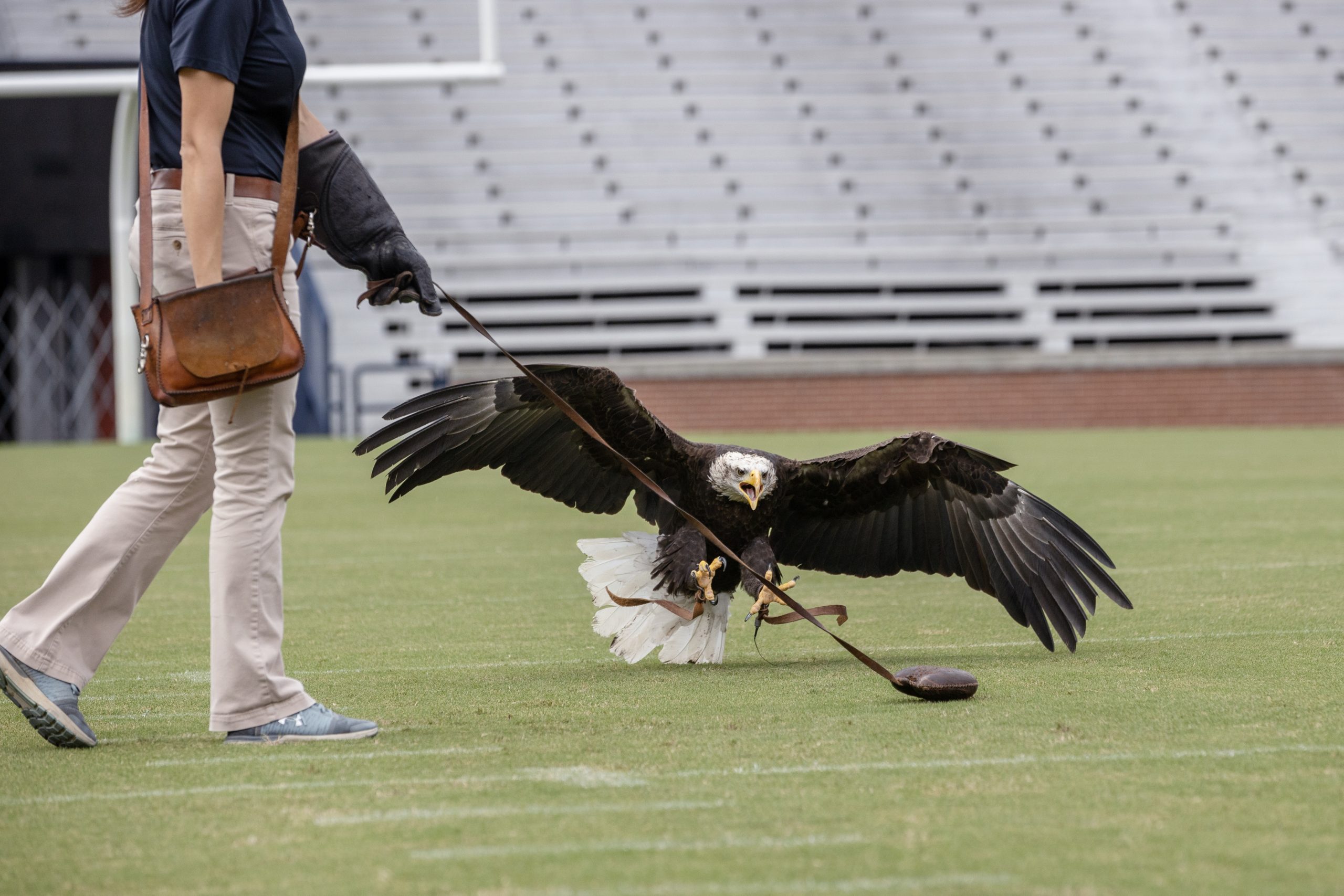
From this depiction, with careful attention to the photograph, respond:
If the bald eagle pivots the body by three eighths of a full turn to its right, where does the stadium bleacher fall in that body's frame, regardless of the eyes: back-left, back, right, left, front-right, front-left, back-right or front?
front-right

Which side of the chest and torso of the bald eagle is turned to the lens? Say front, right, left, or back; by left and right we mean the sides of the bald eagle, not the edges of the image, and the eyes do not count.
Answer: front
